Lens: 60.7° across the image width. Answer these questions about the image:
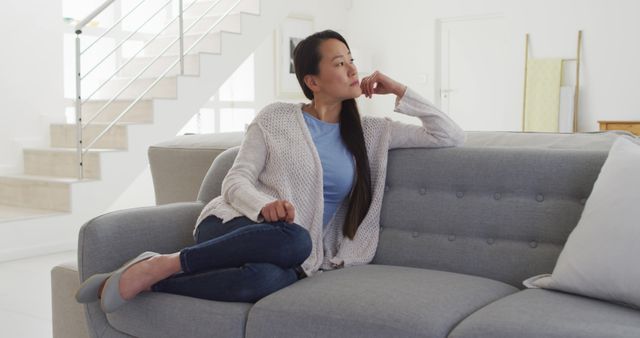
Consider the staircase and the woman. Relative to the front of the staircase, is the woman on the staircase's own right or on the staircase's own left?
on the staircase's own left

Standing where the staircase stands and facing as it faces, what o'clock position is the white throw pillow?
The white throw pillow is roughly at 10 o'clock from the staircase.

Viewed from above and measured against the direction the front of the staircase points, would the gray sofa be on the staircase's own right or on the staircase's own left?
on the staircase's own left

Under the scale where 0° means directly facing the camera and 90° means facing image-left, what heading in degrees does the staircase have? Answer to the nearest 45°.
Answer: approximately 45°

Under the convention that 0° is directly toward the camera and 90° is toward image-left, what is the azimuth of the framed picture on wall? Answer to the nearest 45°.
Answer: approximately 0°

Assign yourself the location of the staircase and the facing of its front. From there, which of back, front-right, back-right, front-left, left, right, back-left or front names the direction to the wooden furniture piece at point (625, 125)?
back-left

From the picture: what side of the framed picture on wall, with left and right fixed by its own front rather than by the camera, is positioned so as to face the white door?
left

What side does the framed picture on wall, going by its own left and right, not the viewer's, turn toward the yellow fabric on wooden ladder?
left

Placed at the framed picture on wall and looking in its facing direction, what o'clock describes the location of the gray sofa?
The gray sofa is roughly at 12 o'clock from the framed picture on wall.
